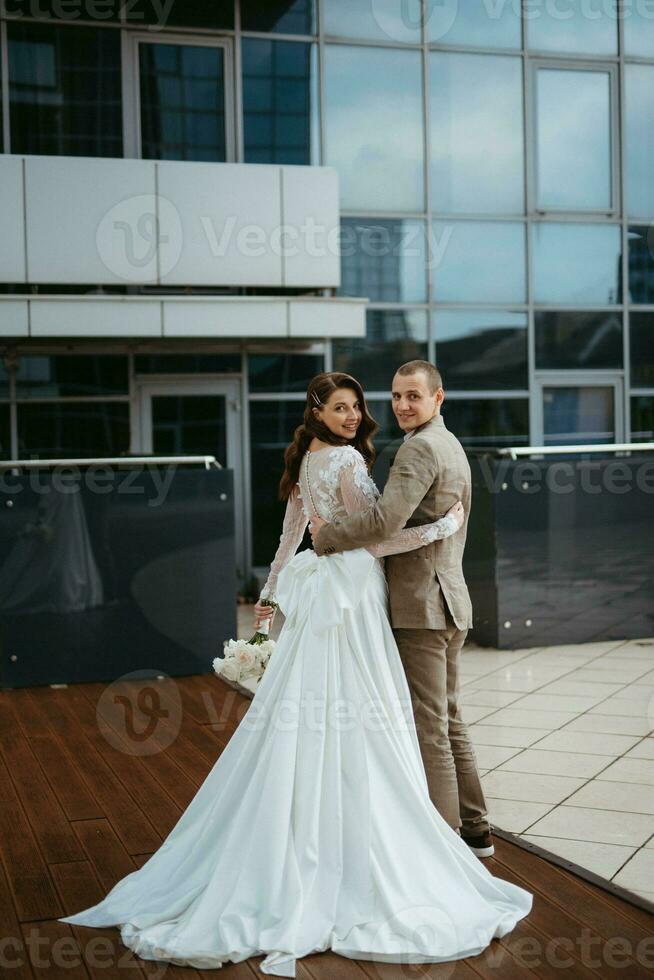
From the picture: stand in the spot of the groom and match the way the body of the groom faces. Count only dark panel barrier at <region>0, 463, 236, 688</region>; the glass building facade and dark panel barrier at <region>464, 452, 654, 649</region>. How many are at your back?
0

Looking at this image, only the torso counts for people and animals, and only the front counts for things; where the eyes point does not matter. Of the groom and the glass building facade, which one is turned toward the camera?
the glass building facade

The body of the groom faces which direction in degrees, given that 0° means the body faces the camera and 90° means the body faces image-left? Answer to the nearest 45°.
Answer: approximately 135°

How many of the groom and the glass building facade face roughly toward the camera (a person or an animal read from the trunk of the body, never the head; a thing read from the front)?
1

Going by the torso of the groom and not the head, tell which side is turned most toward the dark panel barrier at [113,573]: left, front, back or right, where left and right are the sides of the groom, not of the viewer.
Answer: front

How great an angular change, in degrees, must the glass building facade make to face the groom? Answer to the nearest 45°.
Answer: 0° — it already faces them

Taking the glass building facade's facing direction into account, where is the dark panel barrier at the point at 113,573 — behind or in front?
in front

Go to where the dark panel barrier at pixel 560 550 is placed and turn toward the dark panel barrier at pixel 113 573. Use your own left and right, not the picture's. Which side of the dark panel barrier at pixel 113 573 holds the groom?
left

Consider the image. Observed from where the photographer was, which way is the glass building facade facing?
facing the viewer

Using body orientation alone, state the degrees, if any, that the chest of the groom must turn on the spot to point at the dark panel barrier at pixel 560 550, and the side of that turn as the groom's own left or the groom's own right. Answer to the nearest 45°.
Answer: approximately 45° to the groom's own right

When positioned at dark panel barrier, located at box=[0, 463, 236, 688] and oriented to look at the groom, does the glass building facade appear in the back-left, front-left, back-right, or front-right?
back-left

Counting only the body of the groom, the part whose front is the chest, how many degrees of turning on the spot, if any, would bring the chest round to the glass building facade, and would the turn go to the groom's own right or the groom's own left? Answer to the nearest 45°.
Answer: approximately 45° to the groom's own right

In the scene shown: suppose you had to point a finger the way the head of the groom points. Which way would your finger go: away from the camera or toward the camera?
toward the camera

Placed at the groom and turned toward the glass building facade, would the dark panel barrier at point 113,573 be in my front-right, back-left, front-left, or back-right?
front-left

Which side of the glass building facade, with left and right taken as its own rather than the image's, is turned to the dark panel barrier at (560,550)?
front
